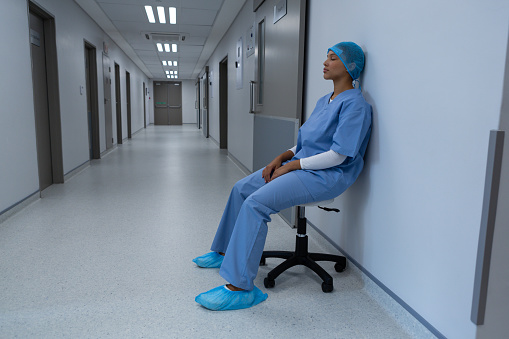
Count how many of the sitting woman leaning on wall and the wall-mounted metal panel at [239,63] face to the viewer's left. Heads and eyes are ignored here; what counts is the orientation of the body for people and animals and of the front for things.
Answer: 2

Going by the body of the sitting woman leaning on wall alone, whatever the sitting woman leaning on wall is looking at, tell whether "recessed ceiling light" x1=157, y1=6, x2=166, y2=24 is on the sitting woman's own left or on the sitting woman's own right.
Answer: on the sitting woman's own right

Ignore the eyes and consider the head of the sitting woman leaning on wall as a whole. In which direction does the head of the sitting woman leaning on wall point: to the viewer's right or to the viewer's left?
to the viewer's left

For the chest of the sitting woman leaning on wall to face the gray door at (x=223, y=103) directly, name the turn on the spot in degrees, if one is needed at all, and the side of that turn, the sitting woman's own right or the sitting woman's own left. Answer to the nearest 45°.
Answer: approximately 90° to the sitting woman's own right

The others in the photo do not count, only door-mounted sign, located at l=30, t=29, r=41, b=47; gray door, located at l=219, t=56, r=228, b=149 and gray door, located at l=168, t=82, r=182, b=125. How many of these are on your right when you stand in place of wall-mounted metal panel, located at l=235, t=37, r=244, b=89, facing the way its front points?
2

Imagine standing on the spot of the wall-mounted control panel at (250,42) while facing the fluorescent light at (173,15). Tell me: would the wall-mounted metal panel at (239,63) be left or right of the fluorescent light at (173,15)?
right

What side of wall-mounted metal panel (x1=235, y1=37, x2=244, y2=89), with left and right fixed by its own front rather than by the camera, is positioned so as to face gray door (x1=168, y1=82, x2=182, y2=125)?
right

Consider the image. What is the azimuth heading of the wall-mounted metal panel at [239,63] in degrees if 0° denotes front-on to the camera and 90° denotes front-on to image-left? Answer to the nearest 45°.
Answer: approximately 90°

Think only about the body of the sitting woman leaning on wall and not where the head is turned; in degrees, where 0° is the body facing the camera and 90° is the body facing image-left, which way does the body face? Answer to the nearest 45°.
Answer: approximately 90°

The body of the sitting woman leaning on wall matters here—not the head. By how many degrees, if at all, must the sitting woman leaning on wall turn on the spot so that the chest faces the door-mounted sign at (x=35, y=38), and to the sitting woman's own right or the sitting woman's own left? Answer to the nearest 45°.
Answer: approximately 45° to the sitting woman's own right

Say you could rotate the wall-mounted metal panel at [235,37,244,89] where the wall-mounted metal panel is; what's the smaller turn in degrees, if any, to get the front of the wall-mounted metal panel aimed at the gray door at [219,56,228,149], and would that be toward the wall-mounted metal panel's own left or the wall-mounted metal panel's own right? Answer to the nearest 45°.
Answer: approximately 90° to the wall-mounted metal panel's own right
